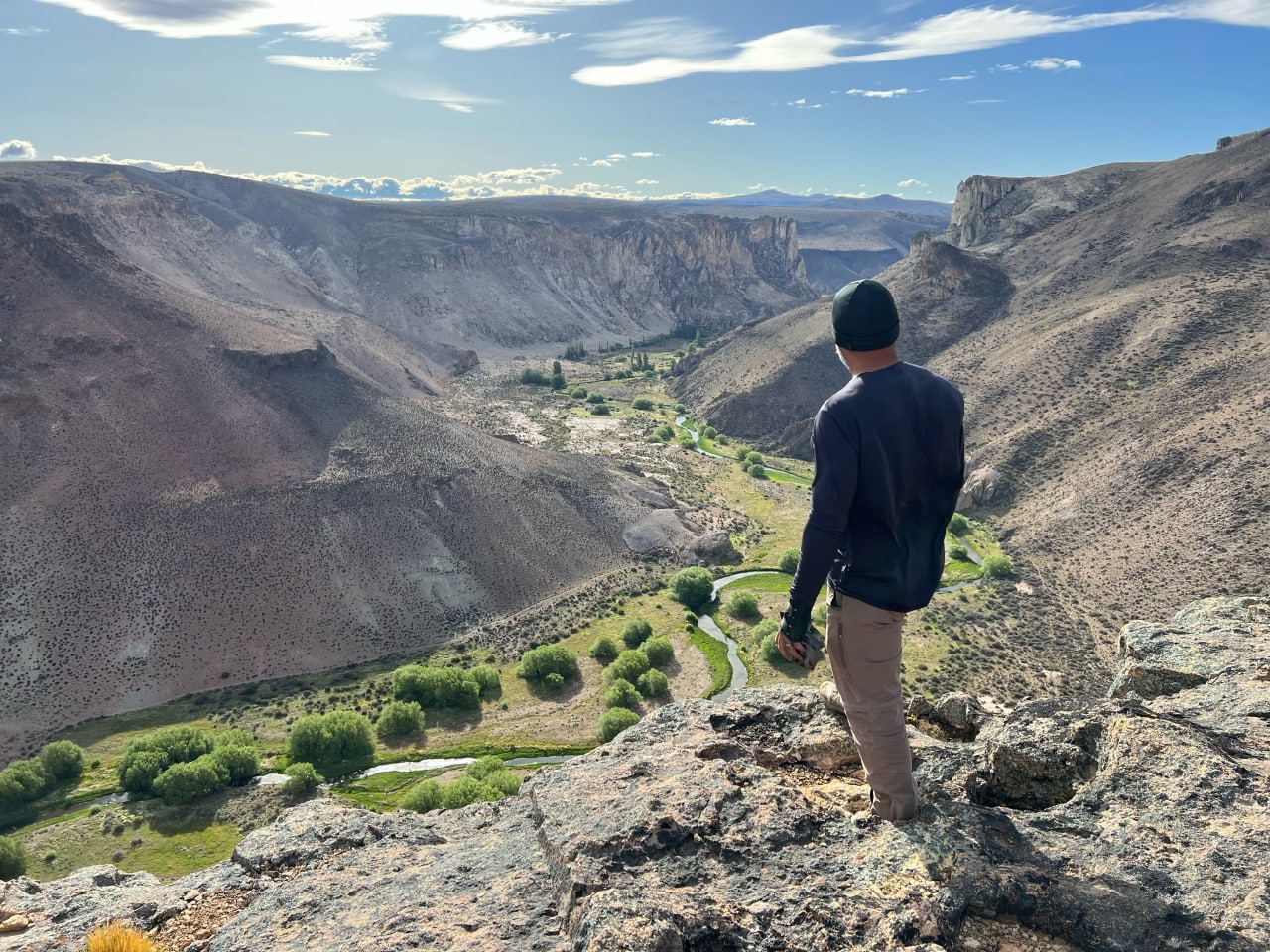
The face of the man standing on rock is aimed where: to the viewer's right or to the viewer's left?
to the viewer's left

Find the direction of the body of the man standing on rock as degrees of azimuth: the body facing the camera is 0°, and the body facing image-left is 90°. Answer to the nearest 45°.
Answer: approximately 135°

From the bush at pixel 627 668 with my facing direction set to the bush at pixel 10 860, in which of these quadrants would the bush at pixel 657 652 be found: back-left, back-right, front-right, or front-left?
back-right

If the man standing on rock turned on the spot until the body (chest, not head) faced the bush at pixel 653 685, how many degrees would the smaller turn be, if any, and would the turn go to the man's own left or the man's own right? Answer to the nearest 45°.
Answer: approximately 45° to the man's own right
